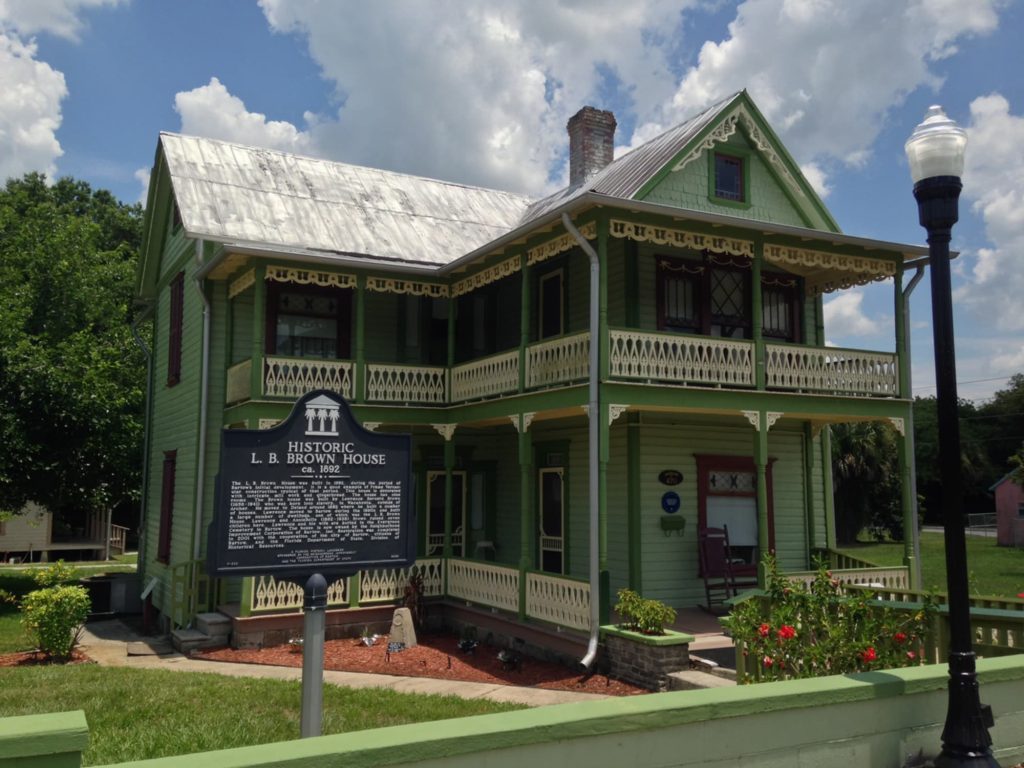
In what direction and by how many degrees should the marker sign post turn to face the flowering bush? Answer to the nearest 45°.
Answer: approximately 90° to its left

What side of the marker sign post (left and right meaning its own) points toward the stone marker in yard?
back

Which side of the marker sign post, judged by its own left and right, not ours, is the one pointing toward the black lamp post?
left

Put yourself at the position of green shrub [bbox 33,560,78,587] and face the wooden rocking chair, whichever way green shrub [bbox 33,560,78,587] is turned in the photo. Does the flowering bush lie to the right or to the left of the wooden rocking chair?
right

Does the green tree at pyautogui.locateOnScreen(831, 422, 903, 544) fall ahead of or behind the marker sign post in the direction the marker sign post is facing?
behind

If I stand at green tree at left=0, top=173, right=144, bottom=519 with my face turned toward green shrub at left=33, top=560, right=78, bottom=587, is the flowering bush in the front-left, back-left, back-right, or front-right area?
front-left

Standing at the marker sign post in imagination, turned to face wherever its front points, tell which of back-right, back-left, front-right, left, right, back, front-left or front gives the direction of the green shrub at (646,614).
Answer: back-left

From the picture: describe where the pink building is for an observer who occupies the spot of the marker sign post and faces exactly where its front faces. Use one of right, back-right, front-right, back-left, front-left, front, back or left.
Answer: back-left

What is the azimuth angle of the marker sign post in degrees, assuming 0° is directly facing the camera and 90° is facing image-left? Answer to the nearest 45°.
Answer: approximately 0°

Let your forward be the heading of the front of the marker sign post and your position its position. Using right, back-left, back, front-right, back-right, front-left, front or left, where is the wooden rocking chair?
back-left
